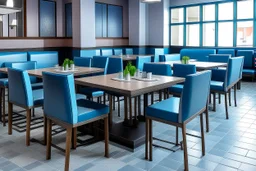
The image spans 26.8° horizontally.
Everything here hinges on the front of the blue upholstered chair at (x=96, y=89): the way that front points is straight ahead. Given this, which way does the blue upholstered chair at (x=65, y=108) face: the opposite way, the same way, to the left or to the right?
the opposite way

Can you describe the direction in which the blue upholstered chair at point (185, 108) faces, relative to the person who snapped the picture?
facing away from the viewer and to the left of the viewer

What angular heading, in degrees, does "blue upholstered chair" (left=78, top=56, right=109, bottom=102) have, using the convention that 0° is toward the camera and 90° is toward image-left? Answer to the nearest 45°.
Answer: approximately 45°

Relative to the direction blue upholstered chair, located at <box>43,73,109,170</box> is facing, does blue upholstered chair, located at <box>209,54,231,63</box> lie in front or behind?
in front

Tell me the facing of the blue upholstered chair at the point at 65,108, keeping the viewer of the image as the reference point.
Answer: facing away from the viewer and to the right of the viewer

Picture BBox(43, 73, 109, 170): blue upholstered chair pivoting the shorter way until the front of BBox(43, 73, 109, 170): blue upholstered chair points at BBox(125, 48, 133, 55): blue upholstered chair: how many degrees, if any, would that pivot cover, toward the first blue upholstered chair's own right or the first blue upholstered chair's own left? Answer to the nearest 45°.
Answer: approximately 45° to the first blue upholstered chair's own left
